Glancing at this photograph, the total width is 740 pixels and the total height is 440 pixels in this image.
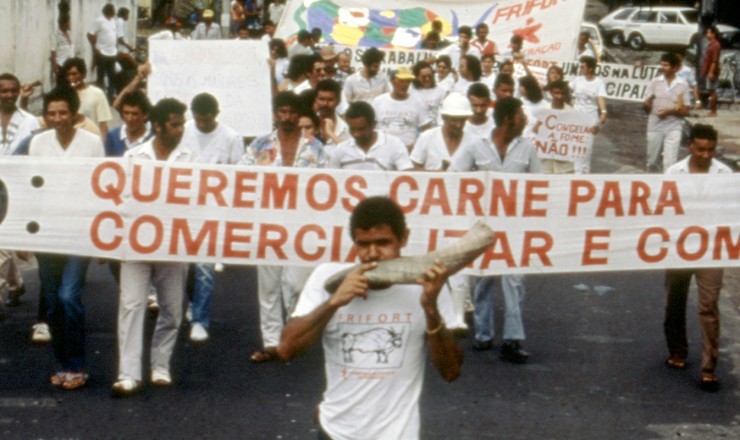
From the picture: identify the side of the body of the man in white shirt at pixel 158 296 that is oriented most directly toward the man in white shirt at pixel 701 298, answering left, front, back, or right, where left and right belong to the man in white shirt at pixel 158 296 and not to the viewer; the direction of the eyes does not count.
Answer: left

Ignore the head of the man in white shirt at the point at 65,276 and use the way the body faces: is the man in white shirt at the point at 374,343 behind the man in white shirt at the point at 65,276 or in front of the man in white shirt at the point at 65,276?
in front

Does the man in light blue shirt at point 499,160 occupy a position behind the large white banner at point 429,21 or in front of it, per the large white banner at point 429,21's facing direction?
in front

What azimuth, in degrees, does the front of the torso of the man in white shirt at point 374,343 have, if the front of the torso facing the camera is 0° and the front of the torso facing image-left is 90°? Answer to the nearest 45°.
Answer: approximately 0°

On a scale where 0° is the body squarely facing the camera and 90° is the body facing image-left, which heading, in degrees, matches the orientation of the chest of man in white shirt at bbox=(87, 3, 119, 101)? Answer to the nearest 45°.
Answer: approximately 315°

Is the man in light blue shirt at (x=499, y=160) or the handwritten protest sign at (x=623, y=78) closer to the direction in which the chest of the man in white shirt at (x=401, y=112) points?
the man in light blue shirt
